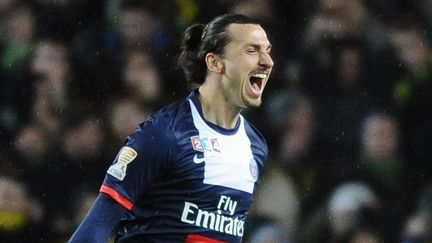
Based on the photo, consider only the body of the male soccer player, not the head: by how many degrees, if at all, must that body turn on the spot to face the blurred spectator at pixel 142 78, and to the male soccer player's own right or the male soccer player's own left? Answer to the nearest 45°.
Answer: approximately 135° to the male soccer player's own left

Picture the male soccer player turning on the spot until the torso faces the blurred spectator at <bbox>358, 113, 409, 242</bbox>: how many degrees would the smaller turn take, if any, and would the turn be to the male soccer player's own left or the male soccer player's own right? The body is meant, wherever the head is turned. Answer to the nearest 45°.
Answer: approximately 90° to the male soccer player's own left

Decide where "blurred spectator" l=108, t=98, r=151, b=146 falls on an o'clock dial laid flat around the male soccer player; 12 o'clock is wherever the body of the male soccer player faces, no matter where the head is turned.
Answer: The blurred spectator is roughly at 7 o'clock from the male soccer player.

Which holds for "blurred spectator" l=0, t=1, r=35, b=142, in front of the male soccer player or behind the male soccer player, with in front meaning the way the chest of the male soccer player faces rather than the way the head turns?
behind

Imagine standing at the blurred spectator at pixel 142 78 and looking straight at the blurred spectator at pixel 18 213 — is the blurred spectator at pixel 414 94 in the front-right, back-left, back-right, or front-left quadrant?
back-left

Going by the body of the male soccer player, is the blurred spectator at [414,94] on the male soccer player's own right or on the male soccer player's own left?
on the male soccer player's own left
